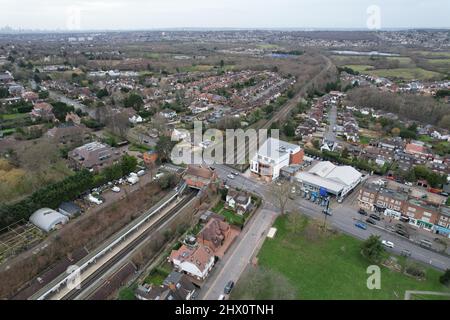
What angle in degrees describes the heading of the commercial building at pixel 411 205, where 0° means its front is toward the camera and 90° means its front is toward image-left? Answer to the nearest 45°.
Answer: approximately 45°

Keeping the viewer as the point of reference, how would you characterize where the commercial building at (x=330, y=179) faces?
facing the viewer and to the left of the viewer

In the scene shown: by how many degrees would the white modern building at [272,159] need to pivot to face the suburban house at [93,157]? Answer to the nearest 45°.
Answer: approximately 45° to its right

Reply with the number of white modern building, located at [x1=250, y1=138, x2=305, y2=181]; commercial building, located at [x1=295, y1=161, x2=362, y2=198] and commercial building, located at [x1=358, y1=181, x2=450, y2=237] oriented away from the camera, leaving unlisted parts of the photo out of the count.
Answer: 0

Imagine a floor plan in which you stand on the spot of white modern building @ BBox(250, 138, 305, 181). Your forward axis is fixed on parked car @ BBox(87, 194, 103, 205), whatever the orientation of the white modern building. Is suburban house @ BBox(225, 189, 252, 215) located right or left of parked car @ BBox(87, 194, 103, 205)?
left

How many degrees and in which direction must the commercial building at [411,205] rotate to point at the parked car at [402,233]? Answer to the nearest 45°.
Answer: approximately 45° to its left

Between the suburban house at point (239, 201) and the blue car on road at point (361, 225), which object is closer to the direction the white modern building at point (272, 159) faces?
the suburban house

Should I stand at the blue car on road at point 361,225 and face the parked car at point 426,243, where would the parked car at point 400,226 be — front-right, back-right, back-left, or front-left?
front-left

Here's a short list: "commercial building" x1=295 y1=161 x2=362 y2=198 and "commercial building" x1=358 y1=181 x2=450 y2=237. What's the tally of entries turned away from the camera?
0

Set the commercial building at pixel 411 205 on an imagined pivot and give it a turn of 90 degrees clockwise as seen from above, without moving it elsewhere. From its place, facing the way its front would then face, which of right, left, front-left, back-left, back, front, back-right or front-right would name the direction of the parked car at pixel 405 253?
back-left

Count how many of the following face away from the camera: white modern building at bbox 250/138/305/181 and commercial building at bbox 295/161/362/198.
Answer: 0
